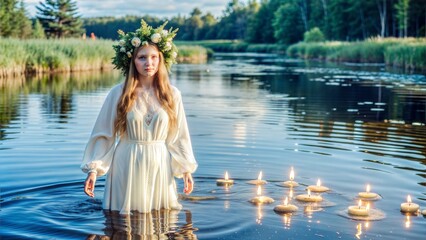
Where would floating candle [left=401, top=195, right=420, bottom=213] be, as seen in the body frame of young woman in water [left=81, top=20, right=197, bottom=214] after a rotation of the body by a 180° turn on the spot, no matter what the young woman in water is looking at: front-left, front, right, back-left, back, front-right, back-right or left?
right

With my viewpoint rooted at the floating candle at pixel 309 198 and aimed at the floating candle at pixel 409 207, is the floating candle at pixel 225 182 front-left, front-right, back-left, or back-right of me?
back-left

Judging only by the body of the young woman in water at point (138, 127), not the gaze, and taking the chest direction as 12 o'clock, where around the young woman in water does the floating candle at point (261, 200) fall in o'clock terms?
The floating candle is roughly at 8 o'clock from the young woman in water.

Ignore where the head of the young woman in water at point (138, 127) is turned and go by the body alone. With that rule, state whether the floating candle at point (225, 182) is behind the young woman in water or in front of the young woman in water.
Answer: behind

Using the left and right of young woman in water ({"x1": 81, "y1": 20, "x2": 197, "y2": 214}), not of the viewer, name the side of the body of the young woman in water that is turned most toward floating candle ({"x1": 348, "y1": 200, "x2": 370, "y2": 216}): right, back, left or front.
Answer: left

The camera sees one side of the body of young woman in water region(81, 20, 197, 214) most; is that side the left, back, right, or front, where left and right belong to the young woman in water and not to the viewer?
front

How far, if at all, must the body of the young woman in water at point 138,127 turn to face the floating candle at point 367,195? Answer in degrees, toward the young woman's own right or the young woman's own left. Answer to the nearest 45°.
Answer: approximately 90° to the young woman's own left

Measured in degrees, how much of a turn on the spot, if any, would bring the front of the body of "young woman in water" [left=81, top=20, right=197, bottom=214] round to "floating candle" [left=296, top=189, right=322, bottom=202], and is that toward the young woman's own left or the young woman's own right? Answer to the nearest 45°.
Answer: approximately 135° to the young woman's own left

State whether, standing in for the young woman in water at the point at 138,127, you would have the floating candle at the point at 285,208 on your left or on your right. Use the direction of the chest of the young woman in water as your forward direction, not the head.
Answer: on your left
